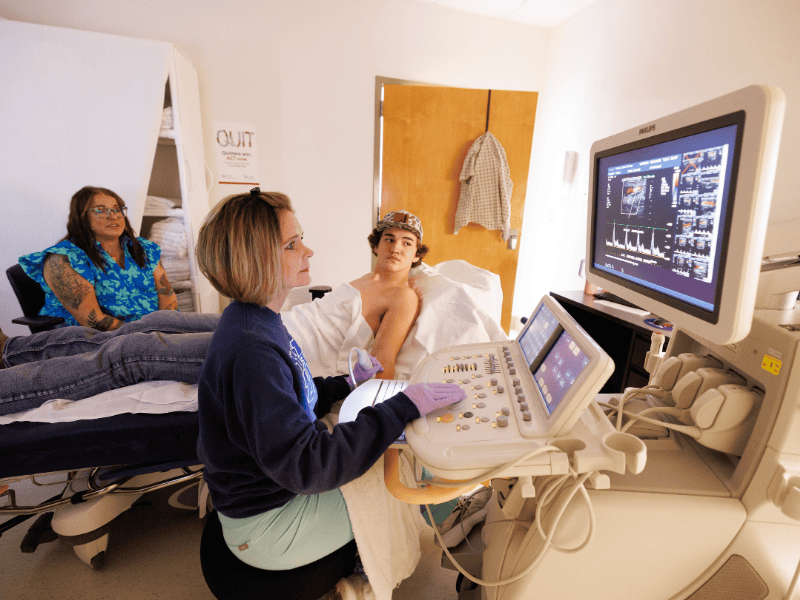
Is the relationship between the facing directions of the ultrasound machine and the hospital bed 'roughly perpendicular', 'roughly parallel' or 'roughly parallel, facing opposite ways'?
roughly parallel

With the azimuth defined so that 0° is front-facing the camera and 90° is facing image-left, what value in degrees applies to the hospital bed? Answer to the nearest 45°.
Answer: approximately 90°

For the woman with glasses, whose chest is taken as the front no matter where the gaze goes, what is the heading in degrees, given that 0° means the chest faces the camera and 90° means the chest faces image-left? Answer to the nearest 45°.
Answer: approximately 315°

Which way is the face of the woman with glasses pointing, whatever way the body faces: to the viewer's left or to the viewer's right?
to the viewer's right

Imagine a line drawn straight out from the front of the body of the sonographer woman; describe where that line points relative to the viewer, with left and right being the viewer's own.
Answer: facing to the right of the viewer

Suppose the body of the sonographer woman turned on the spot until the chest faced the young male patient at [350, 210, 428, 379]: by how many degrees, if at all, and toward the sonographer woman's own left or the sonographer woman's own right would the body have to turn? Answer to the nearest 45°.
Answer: approximately 90° to the sonographer woman's own left

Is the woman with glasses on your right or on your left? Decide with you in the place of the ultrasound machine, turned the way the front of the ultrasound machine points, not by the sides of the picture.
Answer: on your right

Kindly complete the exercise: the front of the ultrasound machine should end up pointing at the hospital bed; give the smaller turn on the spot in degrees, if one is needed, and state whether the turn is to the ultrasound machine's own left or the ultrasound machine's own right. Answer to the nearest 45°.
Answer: approximately 45° to the ultrasound machine's own right

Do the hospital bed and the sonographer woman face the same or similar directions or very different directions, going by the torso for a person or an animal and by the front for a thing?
very different directions

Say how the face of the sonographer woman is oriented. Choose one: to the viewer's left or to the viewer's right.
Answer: to the viewer's right

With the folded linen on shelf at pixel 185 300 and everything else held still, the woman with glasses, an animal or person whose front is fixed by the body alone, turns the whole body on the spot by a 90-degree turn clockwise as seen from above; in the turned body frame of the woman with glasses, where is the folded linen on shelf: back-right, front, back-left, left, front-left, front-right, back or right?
back

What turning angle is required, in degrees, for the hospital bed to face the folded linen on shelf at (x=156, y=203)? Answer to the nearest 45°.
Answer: approximately 90° to its right

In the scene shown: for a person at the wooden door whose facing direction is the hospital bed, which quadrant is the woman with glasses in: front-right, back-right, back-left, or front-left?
front-right
